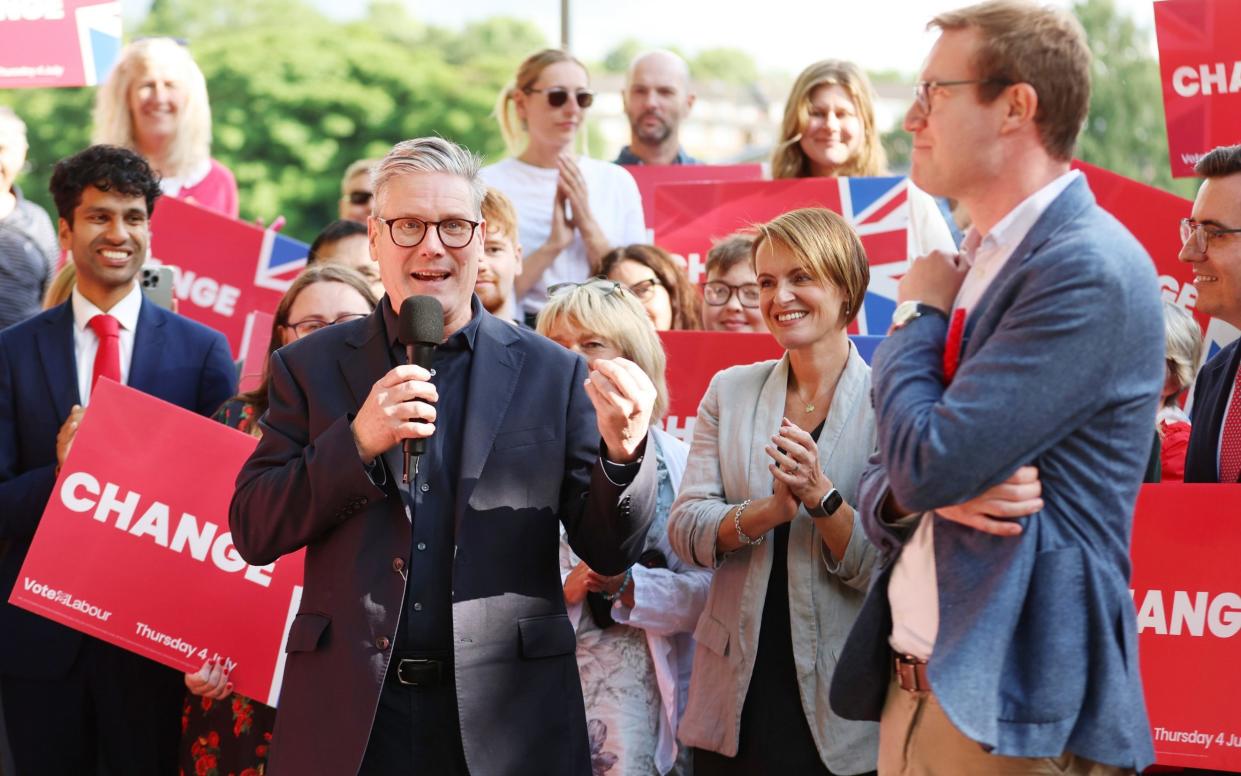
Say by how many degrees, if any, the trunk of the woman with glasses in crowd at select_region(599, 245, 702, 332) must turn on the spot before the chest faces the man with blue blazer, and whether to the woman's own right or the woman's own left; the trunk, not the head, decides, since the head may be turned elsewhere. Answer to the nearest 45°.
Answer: approximately 45° to the woman's own left

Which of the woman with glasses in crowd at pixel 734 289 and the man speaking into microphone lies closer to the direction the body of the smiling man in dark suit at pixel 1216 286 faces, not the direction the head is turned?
the man speaking into microphone

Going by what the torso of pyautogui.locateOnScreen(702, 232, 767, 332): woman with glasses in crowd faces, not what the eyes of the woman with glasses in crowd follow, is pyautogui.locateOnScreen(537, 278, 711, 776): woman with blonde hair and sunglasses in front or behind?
in front

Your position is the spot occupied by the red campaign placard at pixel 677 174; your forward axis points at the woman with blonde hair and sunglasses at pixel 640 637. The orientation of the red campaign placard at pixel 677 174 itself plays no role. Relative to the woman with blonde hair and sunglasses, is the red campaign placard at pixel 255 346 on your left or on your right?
right

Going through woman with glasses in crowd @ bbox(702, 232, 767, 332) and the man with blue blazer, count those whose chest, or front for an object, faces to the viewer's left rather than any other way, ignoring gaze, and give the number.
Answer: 1

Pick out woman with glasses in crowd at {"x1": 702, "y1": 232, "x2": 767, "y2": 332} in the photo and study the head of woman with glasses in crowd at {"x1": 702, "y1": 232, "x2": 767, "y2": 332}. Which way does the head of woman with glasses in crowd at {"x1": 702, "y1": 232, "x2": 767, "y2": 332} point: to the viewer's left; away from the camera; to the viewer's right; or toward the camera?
toward the camera

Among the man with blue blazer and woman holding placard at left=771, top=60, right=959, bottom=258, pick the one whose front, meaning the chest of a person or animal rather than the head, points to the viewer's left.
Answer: the man with blue blazer

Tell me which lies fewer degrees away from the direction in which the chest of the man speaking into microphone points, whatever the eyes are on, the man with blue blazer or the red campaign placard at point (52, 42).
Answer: the man with blue blazer

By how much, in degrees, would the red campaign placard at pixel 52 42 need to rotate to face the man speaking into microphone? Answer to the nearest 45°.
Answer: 0° — it already faces them

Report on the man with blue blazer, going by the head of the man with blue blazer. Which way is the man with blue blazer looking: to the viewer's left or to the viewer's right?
to the viewer's left

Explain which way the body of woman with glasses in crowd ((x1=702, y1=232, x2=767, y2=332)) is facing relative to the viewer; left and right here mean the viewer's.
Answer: facing the viewer

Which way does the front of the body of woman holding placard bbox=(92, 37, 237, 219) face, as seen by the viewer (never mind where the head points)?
toward the camera

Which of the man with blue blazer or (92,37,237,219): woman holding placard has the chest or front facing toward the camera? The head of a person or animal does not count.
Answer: the woman holding placard

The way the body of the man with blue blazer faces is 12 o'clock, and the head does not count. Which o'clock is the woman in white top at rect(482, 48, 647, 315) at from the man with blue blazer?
The woman in white top is roughly at 2 o'clock from the man with blue blazer.

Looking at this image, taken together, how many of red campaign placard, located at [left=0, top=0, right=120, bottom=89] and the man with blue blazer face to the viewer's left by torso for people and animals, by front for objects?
1

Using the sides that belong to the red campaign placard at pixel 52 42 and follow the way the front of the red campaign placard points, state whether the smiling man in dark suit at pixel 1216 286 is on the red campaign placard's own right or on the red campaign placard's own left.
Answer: on the red campaign placard's own left
